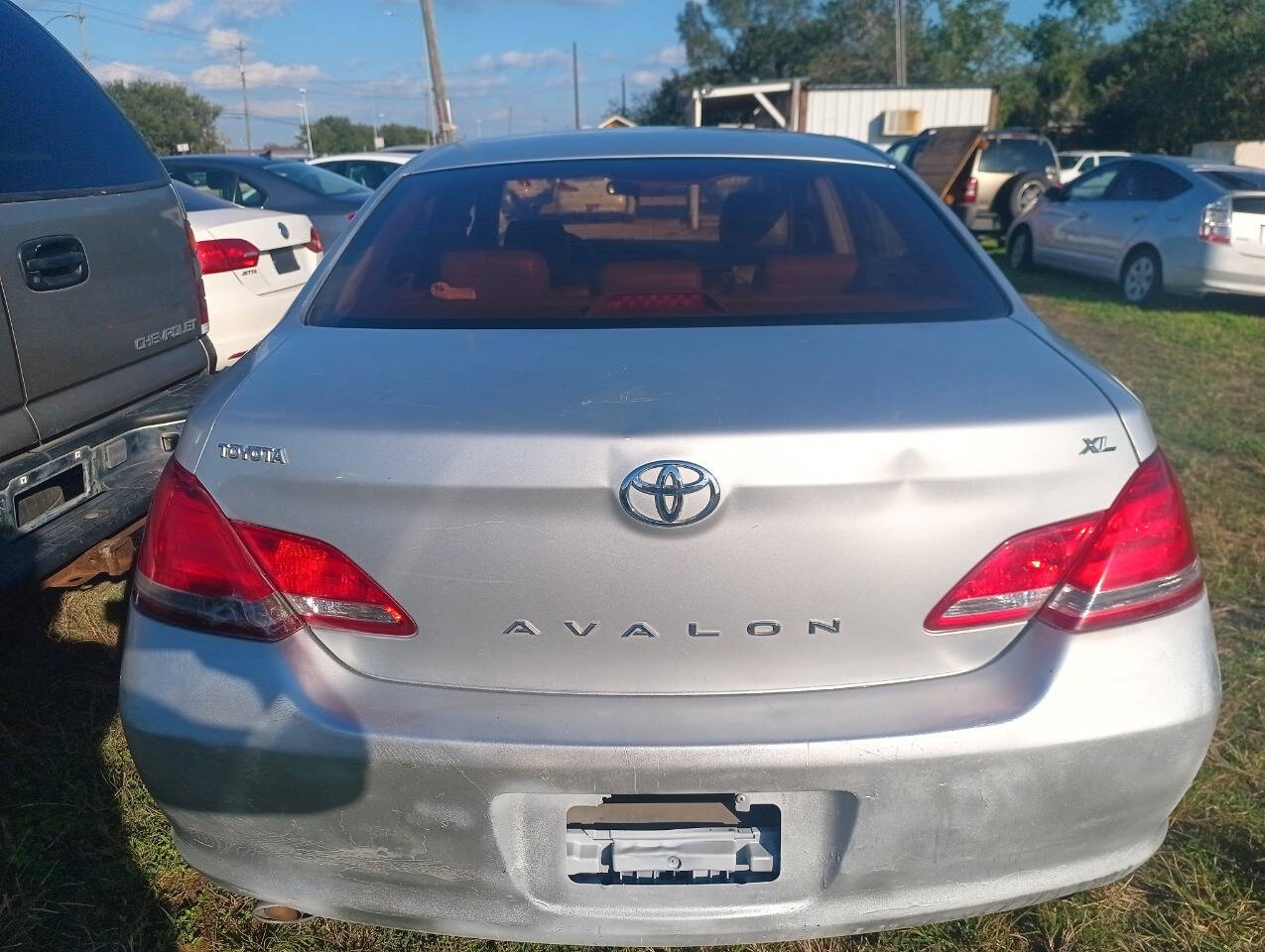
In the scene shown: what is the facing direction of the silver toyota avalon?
away from the camera

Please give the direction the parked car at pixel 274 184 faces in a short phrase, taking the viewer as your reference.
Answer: facing away from the viewer and to the left of the viewer

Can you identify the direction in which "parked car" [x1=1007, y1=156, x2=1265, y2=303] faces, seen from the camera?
facing away from the viewer and to the left of the viewer

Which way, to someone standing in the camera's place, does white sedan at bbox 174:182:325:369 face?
facing away from the viewer and to the left of the viewer

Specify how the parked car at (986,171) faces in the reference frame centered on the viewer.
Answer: facing away from the viewer and to the left of the viewer

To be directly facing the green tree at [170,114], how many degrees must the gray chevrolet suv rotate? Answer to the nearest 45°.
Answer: approximately 45° to its right

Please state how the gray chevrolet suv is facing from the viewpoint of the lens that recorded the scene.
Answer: facing away from the viewer and to the left of the viewer
